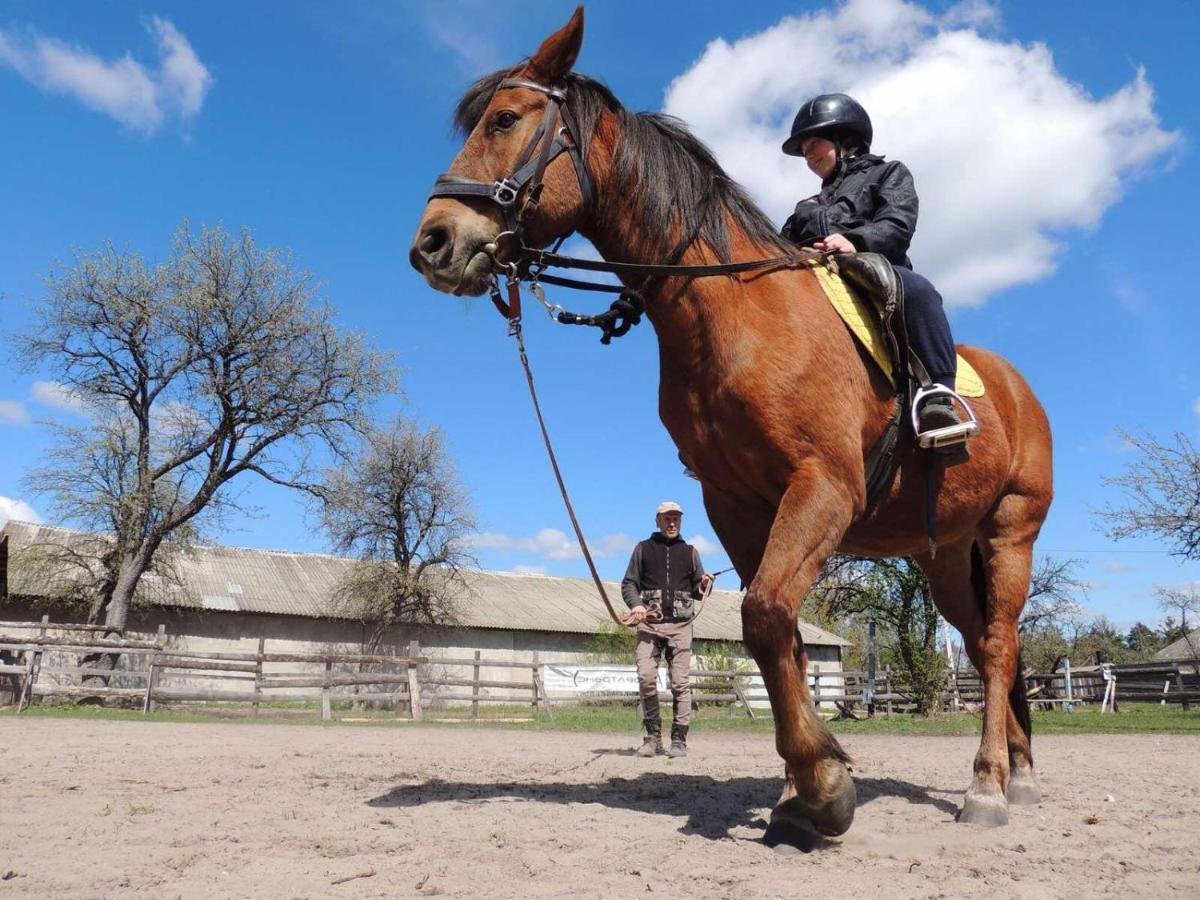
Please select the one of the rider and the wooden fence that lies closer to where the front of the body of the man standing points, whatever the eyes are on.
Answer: the rider

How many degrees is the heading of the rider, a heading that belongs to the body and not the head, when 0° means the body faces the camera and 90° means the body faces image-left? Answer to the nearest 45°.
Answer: approximately 45°

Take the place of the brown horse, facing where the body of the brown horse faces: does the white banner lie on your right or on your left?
on your right

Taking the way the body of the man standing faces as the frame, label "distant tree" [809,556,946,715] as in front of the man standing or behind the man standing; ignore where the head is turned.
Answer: behind

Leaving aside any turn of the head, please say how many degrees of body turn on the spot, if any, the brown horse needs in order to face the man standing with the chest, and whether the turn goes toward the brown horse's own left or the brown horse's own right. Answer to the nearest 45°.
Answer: approximately 135° to the brown horse's own right

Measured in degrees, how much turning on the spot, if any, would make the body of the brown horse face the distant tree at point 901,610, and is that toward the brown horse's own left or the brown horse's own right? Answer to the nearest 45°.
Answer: approximately 135° to the brown horse's own right

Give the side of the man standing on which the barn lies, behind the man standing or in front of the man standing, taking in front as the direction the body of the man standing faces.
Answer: behind
